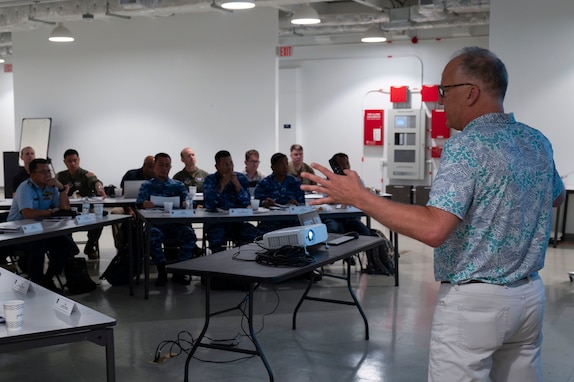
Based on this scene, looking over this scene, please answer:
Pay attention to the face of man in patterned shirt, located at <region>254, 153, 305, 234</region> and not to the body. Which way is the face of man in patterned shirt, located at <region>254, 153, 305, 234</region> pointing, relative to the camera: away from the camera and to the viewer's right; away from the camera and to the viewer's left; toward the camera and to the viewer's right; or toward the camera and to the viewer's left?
toward the camera and to the viewer's right

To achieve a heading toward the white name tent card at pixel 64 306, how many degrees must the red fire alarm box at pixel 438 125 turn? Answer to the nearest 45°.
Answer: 0° — it already faces it

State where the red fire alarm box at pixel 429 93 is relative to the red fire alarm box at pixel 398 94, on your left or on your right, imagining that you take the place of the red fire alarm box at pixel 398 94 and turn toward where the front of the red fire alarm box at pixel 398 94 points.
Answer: on your left

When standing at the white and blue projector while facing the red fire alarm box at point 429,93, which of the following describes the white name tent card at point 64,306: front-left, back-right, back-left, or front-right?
back-left

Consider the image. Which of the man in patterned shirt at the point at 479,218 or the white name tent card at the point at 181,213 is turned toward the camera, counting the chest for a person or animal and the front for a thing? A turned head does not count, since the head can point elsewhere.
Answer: the white name tent card

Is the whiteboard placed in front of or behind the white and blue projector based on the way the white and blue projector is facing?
behind

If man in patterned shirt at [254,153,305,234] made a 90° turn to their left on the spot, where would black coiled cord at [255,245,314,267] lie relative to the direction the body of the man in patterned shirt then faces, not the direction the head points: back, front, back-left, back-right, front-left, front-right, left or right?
right

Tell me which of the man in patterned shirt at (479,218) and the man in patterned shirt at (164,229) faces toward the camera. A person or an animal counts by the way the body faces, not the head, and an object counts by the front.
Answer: the man in patterned shirt at (164,229)

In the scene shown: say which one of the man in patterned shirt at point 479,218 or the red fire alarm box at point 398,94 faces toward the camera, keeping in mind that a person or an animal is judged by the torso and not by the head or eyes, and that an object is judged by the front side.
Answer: the red fire alarm box

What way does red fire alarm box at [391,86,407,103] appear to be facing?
toward the camera

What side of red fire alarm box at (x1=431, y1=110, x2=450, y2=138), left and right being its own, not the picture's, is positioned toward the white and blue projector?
front

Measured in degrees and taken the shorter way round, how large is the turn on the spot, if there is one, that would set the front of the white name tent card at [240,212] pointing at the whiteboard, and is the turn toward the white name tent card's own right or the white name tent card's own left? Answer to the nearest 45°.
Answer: approximately 135° to the white name tent card's own right

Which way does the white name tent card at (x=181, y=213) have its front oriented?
toward the camera
